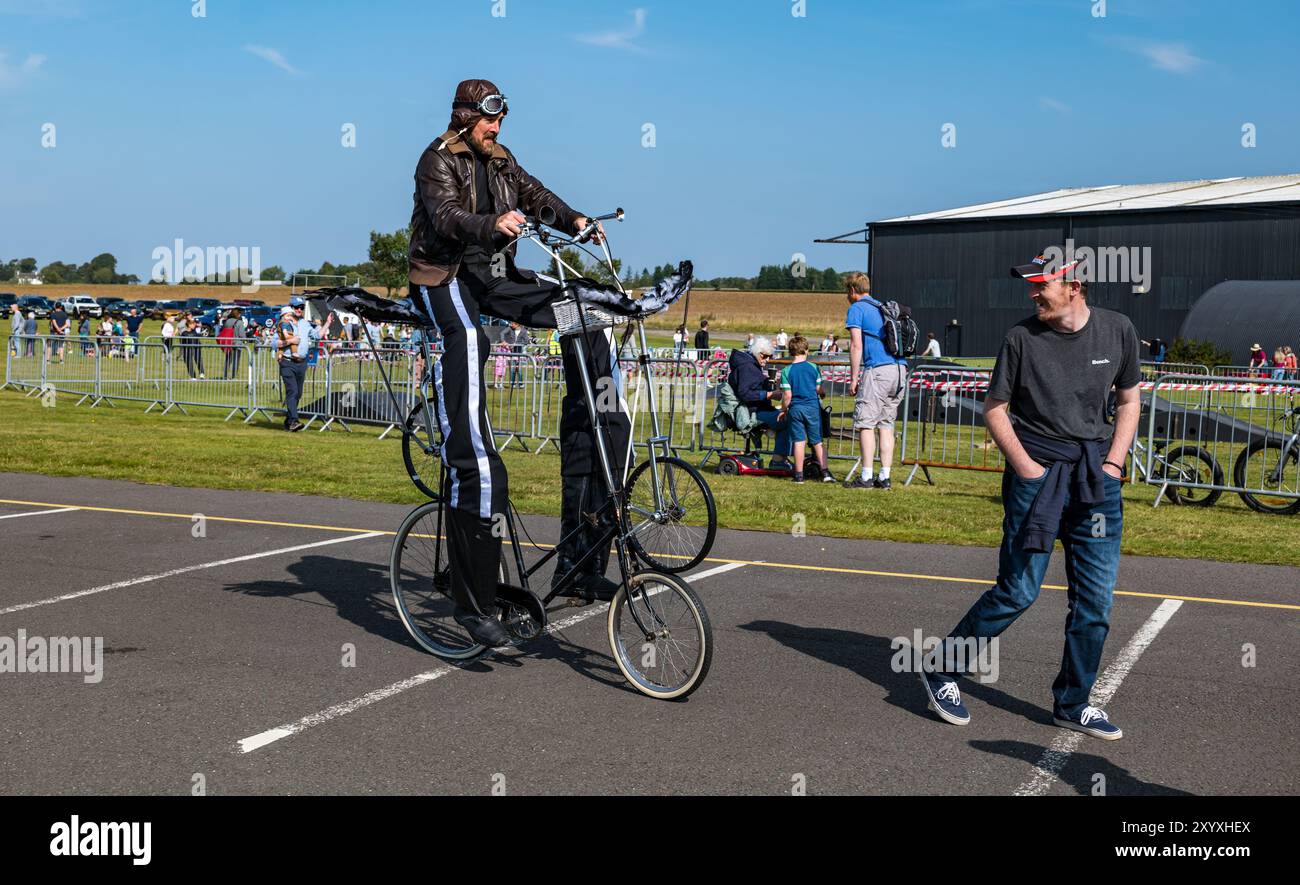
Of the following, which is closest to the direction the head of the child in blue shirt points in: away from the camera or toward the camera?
away from the camera

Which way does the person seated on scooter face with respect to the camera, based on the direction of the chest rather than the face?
to the viewer's right

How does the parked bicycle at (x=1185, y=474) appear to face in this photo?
to the viewer's left

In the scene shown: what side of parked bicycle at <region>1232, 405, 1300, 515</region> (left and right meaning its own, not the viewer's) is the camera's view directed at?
left

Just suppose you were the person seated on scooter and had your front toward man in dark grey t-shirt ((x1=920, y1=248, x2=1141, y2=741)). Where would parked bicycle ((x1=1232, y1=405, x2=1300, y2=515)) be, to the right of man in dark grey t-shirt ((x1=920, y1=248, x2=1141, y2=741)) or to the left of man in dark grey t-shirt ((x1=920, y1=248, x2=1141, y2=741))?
left

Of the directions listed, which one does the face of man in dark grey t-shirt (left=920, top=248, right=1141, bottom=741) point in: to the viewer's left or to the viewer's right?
to the viewer's left

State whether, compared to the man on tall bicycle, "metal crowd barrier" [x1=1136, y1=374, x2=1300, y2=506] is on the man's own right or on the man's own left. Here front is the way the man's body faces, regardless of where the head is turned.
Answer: on the man's own left

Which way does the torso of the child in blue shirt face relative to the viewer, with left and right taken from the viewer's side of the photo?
facing away from the viewer
